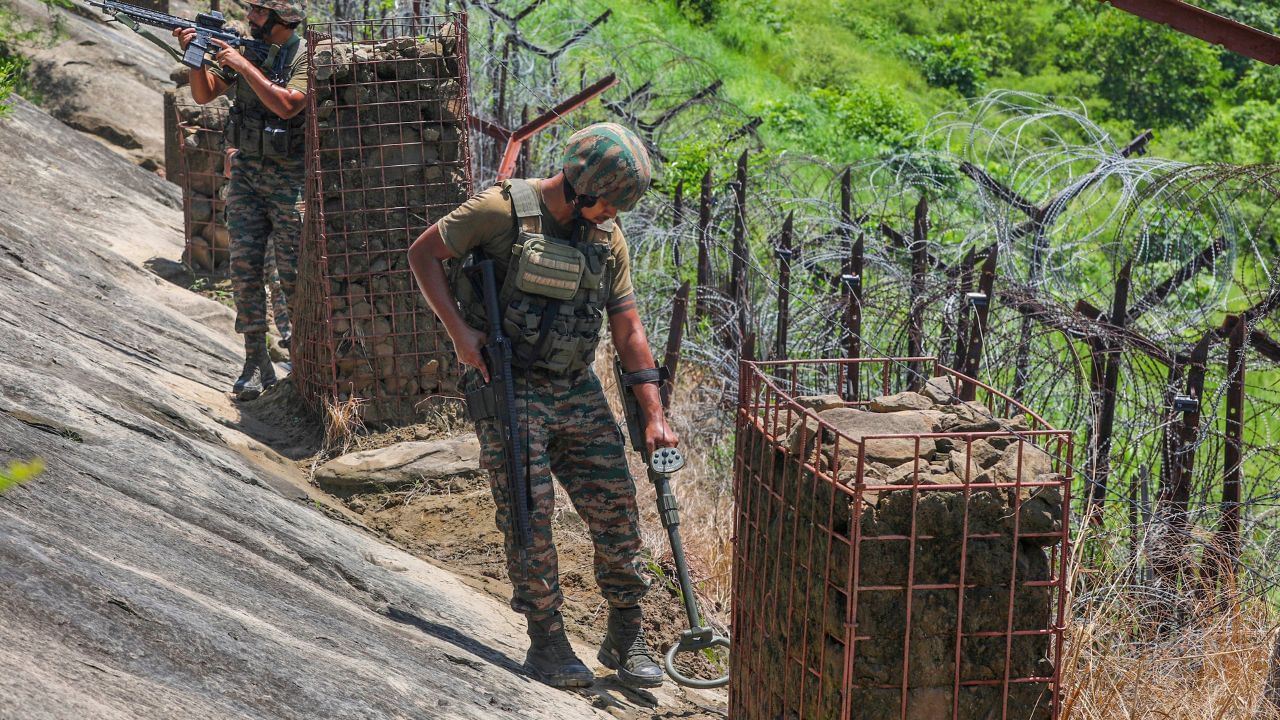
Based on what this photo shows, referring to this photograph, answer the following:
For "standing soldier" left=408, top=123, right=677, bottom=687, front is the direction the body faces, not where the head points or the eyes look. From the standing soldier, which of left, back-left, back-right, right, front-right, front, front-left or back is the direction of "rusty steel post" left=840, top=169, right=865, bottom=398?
left

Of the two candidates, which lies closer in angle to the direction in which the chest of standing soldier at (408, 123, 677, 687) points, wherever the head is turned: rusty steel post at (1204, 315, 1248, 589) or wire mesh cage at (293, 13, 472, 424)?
the rusty steel post

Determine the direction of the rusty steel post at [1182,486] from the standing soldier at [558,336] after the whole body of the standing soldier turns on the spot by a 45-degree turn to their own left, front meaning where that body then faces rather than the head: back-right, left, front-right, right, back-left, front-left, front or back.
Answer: front

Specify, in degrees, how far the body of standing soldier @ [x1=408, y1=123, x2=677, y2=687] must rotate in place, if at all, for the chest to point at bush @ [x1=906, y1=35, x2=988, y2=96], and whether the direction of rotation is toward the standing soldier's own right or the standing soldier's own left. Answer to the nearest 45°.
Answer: approximately 135° to the standing soldier's own left

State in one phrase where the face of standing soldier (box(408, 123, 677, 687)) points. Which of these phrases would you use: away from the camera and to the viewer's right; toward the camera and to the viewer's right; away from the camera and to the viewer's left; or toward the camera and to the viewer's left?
toward the camera and to the viewer's right

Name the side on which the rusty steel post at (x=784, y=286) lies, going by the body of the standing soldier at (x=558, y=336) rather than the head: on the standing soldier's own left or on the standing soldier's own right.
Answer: on the standing soldier's own left

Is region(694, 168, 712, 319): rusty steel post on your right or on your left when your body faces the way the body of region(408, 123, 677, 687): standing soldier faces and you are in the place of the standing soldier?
on your left

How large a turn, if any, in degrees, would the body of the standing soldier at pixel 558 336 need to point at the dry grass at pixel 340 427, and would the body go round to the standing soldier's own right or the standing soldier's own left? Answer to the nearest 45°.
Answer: approximately 180°

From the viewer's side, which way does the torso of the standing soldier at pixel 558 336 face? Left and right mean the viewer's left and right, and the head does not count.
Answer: facing the viewer and to the right of the viewer

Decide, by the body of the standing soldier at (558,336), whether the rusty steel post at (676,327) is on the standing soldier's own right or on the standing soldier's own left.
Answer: on the standing soldier's own left

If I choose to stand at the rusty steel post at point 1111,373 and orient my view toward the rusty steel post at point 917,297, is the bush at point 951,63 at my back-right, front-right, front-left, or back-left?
front-right

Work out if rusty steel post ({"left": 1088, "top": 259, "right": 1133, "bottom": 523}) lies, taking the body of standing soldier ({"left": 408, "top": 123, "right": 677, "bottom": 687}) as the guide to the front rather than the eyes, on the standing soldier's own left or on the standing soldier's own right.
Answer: on the standing soldier's own left

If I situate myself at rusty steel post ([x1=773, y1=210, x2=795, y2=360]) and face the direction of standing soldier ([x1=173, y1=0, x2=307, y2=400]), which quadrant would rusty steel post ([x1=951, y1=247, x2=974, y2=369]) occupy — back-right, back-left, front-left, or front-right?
back-left
